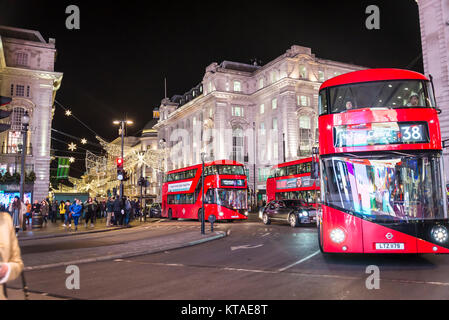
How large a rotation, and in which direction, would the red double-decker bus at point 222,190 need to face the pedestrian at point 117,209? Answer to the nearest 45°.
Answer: approximately 135° to its right

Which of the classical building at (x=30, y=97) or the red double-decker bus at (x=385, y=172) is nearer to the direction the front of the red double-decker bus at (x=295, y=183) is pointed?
the red double-decker bus

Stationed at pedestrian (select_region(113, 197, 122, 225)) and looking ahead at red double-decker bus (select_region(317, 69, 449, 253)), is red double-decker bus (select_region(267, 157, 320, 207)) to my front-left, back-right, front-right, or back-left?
front-left

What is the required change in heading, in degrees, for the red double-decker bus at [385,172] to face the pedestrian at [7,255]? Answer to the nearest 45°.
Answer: approximately 45° to its right

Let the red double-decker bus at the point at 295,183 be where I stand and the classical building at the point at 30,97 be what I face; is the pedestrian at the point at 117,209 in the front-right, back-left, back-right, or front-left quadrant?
front-left

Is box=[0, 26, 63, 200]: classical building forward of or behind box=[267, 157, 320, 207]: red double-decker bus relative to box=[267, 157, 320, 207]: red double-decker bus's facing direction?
behind

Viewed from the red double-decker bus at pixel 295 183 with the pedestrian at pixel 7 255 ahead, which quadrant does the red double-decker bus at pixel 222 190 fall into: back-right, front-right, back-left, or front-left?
front-right

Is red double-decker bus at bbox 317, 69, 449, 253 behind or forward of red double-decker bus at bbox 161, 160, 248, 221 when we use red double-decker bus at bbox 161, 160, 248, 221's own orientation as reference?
forward

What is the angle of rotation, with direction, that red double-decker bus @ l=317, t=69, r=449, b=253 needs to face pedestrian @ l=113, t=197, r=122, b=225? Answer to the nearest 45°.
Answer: approximately 135° to its right

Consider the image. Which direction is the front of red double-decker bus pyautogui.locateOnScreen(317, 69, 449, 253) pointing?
toward the camera
